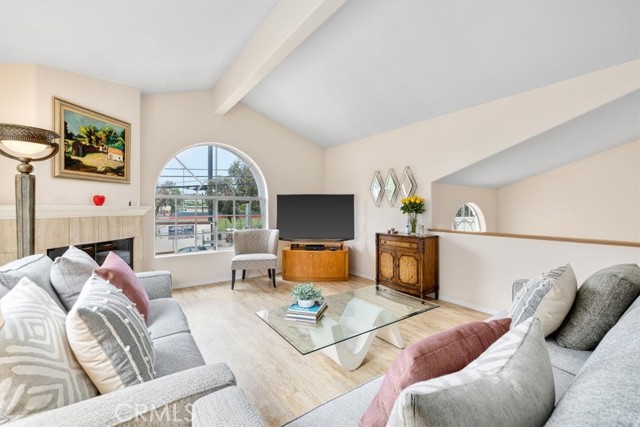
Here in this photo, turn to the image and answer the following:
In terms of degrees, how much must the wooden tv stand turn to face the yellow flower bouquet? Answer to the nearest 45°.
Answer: approximately 45° to its left

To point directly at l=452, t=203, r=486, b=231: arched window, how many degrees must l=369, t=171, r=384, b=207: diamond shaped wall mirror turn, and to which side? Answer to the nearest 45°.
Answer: approximately 135° to its left

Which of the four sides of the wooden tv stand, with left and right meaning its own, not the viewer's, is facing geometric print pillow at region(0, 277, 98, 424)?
front

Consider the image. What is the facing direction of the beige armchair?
toward the camera

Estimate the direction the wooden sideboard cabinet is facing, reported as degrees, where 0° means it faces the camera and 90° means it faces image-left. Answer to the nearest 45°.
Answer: approximately 45°

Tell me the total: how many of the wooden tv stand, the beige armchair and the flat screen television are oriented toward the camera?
3

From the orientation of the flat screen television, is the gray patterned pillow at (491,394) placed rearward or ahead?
ahead

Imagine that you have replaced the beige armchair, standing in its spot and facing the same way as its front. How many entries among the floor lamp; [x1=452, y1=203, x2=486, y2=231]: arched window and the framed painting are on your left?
1

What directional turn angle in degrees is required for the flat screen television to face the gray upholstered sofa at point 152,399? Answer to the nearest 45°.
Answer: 0° — it already faces it
